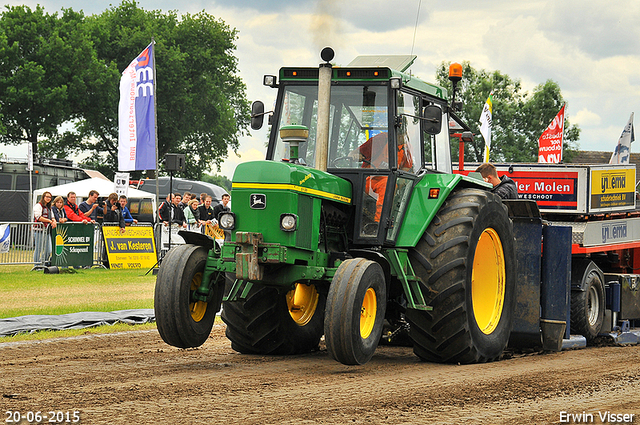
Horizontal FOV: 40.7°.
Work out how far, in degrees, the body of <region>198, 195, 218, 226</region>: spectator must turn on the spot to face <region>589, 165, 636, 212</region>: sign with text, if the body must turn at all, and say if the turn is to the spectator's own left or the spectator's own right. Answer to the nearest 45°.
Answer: approximately 45° to the spectator's own left

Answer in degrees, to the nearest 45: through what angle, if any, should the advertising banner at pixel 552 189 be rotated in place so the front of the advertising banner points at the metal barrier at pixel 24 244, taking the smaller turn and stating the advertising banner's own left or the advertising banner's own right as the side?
approximately 90° to the advertising banner's own right

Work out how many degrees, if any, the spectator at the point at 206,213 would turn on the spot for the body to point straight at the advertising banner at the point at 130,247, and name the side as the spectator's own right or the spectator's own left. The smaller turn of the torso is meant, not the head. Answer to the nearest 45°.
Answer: approximately 90° to the spectator's own right

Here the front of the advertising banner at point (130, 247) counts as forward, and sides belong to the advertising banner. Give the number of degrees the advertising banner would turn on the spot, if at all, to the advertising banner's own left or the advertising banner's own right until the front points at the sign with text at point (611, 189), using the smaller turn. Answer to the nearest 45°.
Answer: approximately 45° to the advertising banner's own left

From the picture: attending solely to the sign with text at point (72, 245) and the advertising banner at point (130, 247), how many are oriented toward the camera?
2

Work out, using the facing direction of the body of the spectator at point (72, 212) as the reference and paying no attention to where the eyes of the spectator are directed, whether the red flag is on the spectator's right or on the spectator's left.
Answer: on the spectator's left

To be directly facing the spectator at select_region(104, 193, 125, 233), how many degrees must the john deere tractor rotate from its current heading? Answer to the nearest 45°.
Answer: approximately 90° to its right
